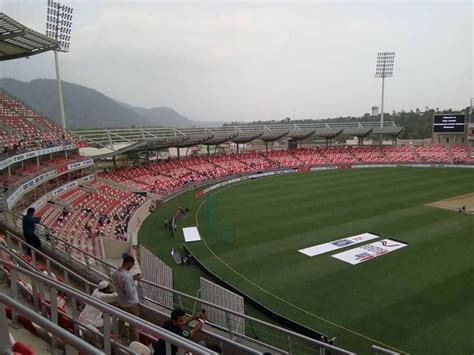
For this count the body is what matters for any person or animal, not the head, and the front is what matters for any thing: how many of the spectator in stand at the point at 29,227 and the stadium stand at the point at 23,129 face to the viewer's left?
0

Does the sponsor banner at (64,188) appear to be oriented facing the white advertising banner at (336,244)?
yes

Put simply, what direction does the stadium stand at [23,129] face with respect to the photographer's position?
facing the viewer and to the right of the viewer

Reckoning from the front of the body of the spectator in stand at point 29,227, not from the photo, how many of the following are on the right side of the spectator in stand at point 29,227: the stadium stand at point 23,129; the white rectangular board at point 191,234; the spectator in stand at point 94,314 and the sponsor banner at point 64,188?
1

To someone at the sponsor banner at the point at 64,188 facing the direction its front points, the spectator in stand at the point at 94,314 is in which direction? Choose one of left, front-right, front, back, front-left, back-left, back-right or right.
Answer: front-right

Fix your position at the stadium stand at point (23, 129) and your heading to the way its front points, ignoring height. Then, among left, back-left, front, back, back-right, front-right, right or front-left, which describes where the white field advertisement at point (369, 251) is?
front

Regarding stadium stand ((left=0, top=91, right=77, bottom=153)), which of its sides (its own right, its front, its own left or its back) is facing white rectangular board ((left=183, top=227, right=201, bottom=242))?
front

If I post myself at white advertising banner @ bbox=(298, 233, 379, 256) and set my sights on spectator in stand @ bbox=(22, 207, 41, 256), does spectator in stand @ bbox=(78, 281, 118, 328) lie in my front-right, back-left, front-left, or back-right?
front-left

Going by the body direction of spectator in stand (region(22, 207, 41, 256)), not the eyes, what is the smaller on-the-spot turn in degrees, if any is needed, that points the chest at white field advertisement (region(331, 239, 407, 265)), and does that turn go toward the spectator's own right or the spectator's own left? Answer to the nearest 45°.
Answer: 0° — they already face it

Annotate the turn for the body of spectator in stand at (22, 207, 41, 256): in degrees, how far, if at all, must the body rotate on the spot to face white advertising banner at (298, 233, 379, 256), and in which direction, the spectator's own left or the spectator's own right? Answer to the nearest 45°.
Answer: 0° — they already face it

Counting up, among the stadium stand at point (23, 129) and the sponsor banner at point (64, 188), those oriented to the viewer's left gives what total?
0

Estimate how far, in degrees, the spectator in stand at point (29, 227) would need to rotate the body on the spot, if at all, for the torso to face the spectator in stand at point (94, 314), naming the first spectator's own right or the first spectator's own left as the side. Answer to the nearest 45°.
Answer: approximately 90° to the first spectator's own right

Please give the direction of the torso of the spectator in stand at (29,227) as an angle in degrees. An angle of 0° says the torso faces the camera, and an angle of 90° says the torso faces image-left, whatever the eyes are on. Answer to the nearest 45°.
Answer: approximately 270°

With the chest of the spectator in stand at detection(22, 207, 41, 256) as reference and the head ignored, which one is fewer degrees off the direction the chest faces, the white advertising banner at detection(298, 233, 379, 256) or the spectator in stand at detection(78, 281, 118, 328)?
the white advertising banner

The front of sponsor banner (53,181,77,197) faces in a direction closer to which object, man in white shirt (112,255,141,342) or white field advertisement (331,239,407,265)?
the white field advertisement
